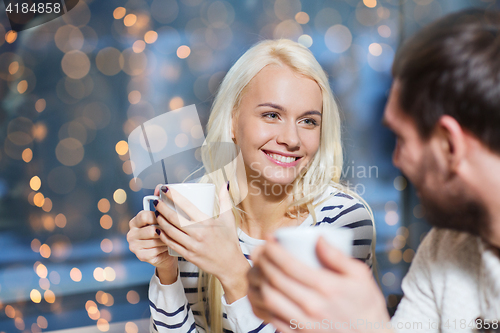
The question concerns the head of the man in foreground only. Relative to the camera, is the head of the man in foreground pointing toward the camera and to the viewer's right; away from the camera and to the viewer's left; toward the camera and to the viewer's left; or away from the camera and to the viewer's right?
away from the camera and to the viewer's left

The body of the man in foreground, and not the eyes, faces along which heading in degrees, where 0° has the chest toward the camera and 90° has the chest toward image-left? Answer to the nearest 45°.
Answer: approximately 135°

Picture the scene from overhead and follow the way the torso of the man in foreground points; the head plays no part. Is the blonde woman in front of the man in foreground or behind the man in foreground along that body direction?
in front

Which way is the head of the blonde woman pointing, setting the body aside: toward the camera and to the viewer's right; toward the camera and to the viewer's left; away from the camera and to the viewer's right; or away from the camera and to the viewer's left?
toward the camera and to the viewer's right
